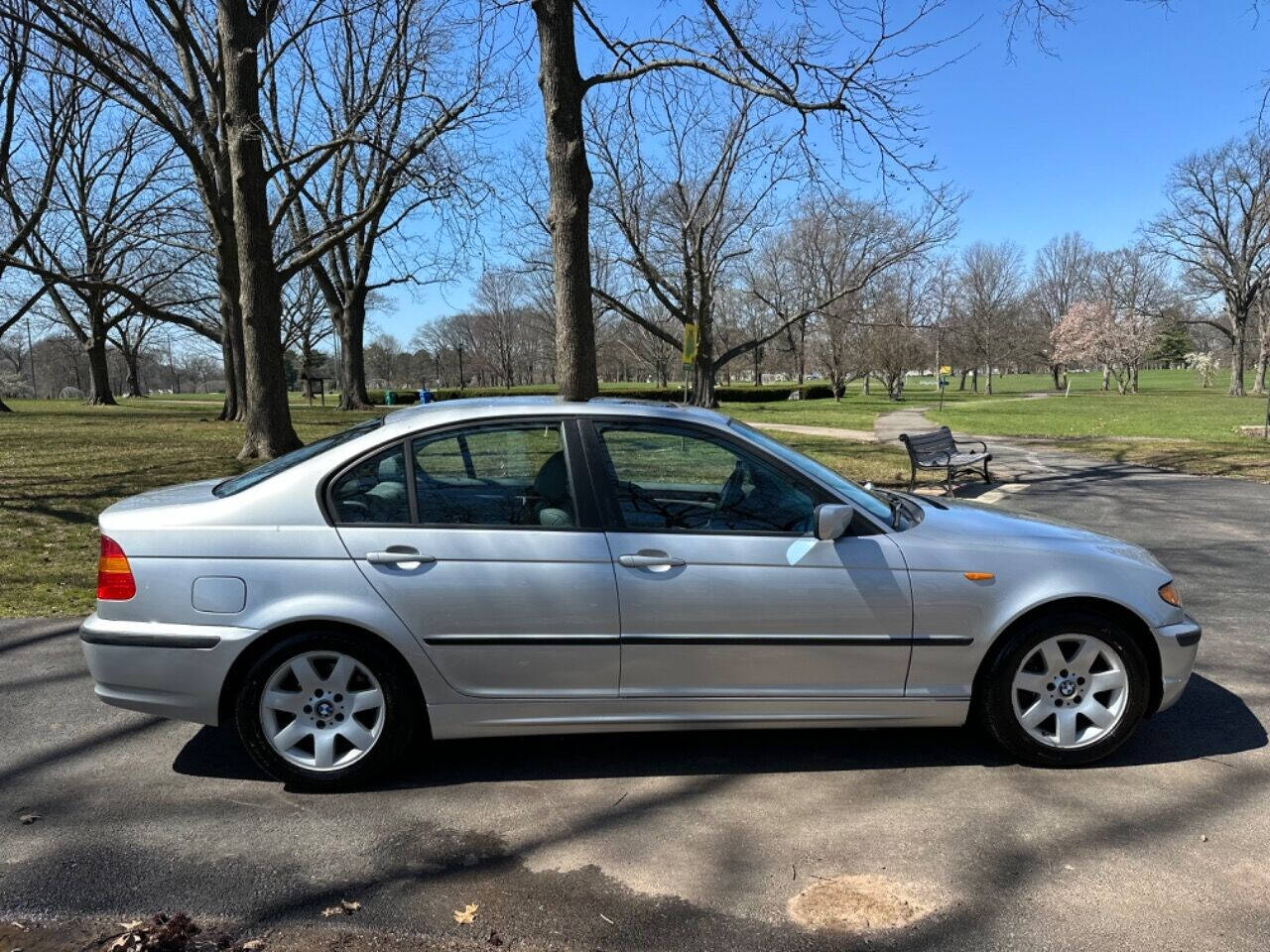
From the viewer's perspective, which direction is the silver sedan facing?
to the viewer's right

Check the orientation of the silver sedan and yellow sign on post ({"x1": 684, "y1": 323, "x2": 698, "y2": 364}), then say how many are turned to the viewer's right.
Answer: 1

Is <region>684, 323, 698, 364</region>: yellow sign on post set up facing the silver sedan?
yes

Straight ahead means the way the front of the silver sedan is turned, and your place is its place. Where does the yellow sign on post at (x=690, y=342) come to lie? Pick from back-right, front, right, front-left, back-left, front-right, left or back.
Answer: left

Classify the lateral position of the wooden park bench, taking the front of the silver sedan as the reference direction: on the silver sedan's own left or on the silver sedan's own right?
on the silver sedan's own left

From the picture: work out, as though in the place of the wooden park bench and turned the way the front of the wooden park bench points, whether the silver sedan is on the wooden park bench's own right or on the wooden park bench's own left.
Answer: on the wooden park bench's own right

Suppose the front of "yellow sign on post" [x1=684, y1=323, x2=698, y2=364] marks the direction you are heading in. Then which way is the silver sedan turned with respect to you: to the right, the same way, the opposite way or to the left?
to the left

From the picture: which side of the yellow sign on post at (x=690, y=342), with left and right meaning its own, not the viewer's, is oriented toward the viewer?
front
